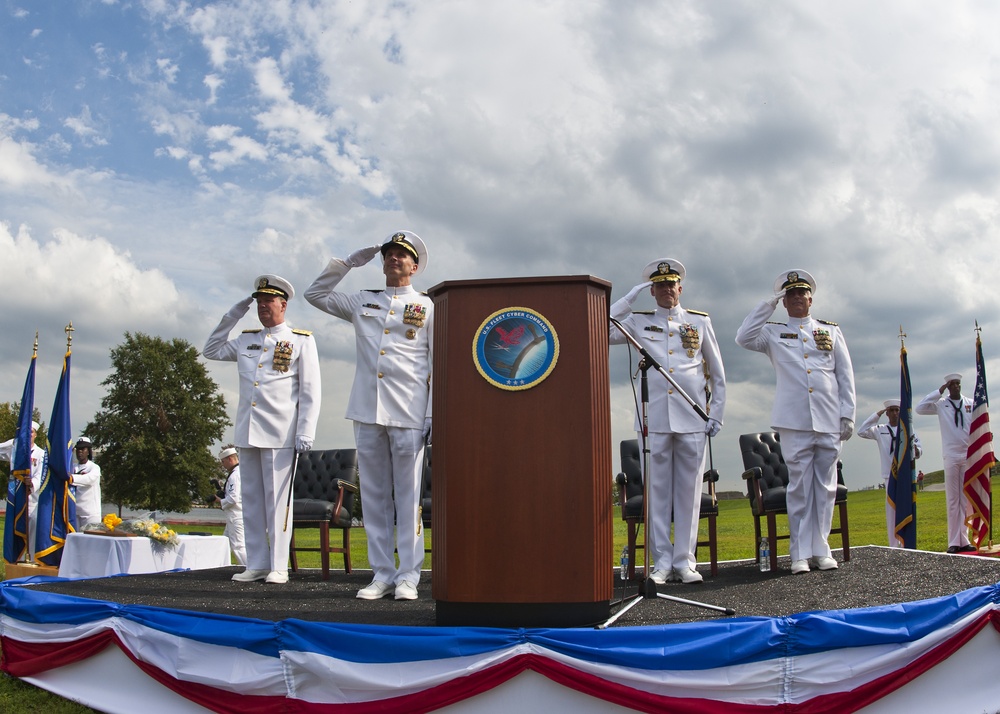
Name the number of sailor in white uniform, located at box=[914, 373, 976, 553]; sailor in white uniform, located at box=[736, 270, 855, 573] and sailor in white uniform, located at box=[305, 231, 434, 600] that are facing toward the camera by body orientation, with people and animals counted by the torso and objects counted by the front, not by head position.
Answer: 3

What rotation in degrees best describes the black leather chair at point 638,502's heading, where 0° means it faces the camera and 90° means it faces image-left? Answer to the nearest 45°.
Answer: approximately 0°

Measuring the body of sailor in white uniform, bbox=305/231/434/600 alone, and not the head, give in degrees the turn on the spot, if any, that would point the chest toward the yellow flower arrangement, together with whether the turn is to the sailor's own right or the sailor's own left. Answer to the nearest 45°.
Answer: approximately 135° to the sailor's own right

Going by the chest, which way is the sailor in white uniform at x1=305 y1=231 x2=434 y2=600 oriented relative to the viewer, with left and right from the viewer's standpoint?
facing the viewer
